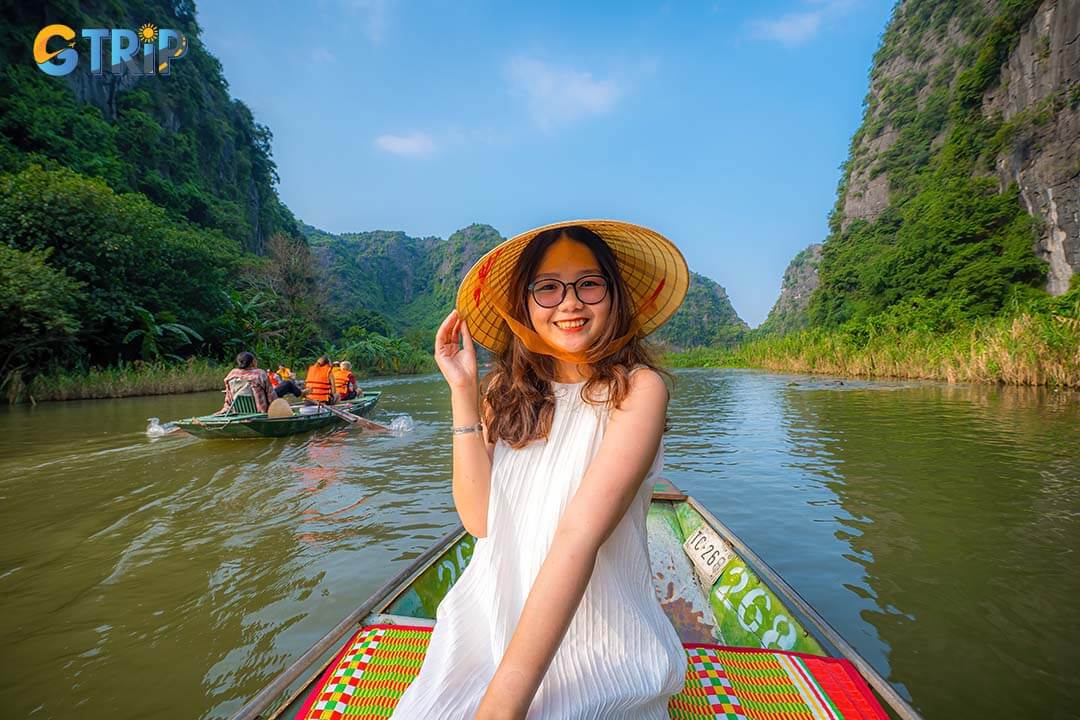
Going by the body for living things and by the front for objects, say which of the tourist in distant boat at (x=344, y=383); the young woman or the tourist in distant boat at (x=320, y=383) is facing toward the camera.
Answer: the young woman

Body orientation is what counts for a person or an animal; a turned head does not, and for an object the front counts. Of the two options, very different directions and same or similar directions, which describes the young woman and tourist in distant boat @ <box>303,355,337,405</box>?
very different directions

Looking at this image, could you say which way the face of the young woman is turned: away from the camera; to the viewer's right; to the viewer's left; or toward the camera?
toward the camera

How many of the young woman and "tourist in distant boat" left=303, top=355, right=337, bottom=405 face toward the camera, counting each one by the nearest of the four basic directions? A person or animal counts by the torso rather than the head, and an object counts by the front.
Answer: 1

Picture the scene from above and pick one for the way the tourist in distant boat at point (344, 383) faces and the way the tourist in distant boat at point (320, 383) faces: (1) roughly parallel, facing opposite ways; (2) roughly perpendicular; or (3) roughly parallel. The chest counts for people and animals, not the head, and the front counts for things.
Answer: roughly parallel

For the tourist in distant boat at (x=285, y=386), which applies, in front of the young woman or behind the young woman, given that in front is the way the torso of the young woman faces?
behind

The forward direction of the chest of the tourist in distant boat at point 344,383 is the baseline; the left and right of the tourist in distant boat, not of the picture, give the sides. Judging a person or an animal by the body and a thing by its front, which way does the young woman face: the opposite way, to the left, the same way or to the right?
the opposite way

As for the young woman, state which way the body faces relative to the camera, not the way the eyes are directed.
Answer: toward the camera

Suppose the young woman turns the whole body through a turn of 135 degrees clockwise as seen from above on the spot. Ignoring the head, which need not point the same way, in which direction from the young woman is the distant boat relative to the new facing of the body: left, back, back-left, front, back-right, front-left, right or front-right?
front

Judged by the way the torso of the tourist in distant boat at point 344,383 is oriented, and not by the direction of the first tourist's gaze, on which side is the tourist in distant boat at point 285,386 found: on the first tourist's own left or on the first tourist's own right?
on the first tourist's own left
